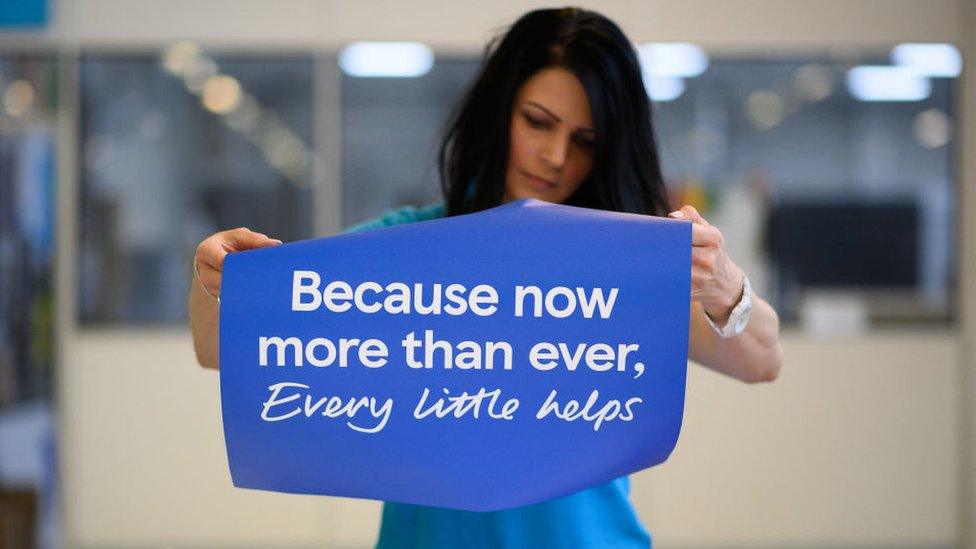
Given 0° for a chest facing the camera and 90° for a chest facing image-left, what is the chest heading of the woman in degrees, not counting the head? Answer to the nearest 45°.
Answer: approximately 0°

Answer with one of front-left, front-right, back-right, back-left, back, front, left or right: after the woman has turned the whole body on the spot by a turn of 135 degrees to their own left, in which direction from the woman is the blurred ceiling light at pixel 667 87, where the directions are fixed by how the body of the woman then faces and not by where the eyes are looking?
front-left

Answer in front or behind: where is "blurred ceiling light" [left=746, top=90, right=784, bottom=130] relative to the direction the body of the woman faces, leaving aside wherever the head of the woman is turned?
behind

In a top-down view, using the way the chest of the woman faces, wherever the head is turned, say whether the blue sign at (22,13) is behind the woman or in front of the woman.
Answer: behind

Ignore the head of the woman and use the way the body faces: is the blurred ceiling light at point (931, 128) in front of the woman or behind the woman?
behind

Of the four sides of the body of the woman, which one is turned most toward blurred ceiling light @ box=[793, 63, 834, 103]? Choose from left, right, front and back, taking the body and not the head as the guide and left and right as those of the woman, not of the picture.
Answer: back

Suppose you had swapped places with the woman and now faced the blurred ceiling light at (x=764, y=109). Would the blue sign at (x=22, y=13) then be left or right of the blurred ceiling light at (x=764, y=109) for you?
left

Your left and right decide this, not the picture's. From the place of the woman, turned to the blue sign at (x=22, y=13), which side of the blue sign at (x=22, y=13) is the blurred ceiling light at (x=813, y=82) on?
right
